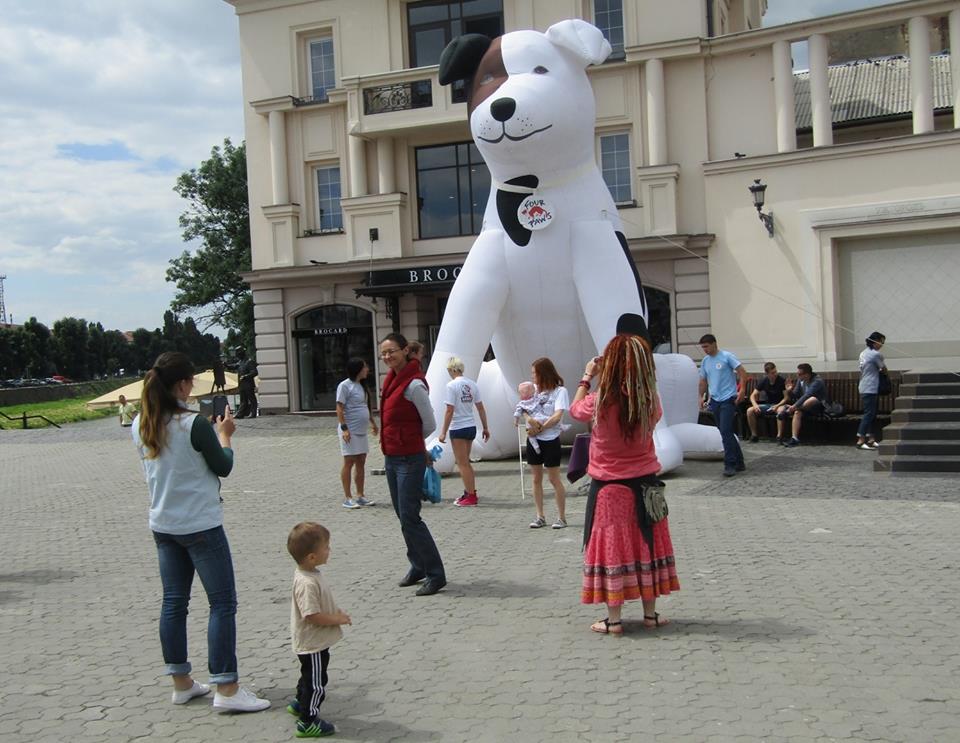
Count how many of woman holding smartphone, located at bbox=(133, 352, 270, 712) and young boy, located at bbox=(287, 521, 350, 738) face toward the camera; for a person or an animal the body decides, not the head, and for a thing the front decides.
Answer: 0

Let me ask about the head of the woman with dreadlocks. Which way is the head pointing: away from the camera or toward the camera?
away from the camera

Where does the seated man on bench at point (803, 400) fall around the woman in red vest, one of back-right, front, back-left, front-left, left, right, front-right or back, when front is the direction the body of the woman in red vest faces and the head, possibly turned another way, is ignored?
back

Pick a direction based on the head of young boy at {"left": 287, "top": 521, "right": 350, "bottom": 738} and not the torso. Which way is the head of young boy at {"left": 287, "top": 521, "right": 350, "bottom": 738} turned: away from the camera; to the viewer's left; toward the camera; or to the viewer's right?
to the viewer's right

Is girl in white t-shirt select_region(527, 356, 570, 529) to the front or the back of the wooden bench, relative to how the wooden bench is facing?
to the front

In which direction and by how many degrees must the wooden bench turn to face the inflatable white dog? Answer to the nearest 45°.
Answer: approximately 45° to its right

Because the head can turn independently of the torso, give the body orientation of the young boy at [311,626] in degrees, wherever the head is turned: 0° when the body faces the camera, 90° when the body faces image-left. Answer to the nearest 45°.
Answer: approximately 270°

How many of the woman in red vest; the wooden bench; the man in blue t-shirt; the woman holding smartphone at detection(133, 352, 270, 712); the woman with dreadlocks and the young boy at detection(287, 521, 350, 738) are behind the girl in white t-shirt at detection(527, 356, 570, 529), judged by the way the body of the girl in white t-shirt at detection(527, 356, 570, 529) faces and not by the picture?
2

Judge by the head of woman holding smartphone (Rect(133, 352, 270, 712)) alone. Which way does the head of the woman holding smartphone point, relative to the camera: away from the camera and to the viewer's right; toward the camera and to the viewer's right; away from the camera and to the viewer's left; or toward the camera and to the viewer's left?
away from the camera and to the viewer's right

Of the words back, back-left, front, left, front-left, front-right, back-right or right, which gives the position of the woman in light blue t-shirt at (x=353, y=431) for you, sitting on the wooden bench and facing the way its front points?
front-right

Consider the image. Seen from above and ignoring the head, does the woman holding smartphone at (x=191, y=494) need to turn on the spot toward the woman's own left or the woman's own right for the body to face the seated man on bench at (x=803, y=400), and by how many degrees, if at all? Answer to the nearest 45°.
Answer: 0° — they already face them

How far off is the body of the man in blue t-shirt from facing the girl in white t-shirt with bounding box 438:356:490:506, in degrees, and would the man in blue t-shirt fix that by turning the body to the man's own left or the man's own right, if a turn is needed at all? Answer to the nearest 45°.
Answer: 0° — they already face them

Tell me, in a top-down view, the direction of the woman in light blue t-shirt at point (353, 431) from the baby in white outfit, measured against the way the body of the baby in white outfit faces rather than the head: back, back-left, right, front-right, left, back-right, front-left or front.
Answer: right

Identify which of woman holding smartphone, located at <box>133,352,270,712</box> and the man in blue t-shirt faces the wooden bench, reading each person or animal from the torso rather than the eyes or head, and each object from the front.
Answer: the woman holding smartphone

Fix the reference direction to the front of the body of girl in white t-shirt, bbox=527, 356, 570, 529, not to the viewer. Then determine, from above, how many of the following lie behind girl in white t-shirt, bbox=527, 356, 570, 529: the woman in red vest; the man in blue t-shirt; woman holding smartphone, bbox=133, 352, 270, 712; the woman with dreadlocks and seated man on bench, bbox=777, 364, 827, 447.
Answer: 2
